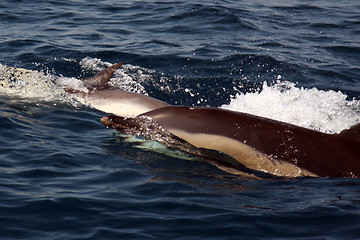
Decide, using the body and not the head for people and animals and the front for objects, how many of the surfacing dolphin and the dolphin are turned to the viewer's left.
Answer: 2

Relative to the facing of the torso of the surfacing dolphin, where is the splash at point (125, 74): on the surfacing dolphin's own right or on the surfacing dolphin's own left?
on the surfacing dolphin's own right

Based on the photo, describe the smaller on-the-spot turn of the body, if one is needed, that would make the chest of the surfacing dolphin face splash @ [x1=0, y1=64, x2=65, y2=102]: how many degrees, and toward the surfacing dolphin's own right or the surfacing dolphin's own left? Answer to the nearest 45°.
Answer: approximately 45° to the surfacing dolphin's own right

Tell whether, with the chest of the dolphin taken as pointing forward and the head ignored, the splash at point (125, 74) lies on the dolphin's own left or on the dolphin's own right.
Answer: on the dolphin's own right

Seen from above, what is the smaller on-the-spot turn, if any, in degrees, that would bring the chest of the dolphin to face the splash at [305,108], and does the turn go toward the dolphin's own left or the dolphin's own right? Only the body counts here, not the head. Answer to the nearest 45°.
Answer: approximately 180°

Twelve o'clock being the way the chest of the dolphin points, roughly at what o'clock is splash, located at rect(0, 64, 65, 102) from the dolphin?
The splash is roughly at 1 o'clock from the dolphin.

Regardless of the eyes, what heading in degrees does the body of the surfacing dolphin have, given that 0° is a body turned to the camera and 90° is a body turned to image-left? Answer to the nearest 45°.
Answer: approximately 90°

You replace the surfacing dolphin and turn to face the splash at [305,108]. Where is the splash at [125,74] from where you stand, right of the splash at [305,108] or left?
left
